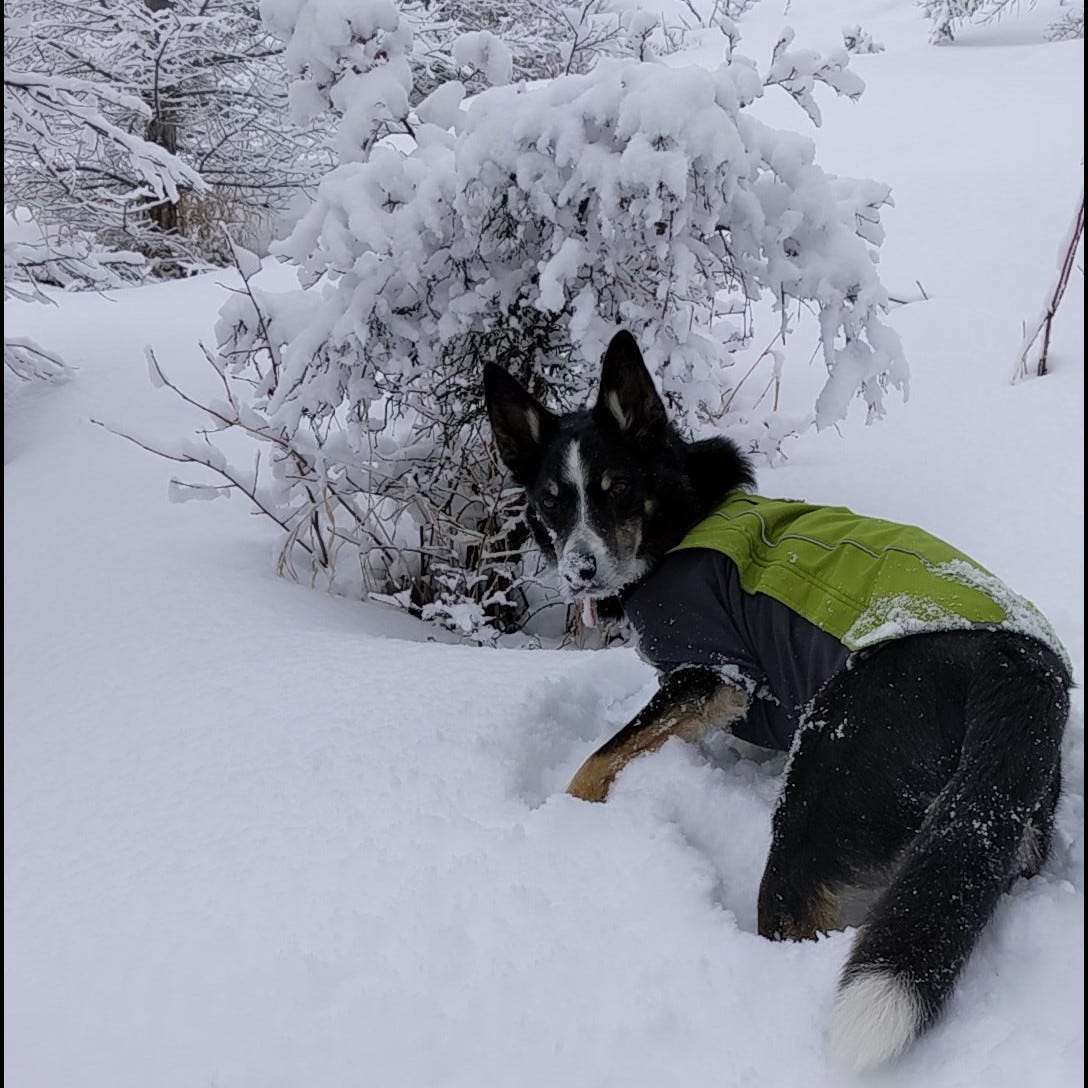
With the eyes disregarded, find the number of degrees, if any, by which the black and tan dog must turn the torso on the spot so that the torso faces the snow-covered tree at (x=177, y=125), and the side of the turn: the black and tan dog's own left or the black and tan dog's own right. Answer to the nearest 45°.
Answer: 0° — it already faces it

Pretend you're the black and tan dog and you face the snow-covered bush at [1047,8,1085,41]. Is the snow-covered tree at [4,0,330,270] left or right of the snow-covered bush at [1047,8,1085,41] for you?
left

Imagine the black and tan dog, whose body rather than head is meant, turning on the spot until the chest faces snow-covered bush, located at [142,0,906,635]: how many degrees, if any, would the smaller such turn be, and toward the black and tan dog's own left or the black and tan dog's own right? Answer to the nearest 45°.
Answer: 0° — it already faces it

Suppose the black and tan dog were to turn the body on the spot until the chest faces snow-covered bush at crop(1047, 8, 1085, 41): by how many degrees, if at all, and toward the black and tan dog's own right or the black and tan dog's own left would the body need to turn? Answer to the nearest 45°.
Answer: approximately 45° to the black and tan dog's own right

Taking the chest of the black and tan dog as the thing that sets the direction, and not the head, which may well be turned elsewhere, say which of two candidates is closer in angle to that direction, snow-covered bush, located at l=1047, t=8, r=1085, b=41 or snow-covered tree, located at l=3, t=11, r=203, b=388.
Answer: the snow-covered tree

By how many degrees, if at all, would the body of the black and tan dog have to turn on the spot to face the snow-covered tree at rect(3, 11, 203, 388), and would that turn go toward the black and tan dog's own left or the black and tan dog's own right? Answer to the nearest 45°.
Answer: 0° — it already faces it

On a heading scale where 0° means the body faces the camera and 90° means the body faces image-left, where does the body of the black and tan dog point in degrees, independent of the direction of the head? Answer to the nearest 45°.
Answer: approximately 135°
